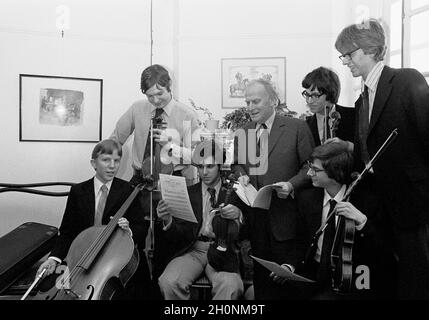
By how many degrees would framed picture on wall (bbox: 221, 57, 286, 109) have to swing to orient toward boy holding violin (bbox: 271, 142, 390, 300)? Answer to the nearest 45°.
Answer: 0° — it already faces them

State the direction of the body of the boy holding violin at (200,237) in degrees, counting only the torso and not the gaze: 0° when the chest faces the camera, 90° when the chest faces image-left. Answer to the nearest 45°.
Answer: approximately 0°

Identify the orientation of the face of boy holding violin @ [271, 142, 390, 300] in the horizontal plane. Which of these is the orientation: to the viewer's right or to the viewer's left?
to the viewer's left

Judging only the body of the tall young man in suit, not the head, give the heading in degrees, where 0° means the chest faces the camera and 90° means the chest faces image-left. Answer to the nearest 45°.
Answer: approximately 45°

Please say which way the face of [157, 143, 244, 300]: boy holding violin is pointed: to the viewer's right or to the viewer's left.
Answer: to the viewer's left

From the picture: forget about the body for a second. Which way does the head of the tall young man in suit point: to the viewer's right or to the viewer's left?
to the viewer's left

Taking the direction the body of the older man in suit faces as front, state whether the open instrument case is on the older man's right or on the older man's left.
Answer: on the older man's right

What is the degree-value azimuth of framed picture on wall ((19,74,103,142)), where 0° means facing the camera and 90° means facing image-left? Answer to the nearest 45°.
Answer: approximately 0°

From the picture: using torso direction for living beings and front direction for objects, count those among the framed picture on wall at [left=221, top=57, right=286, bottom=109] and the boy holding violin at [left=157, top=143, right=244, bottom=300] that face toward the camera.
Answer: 2
